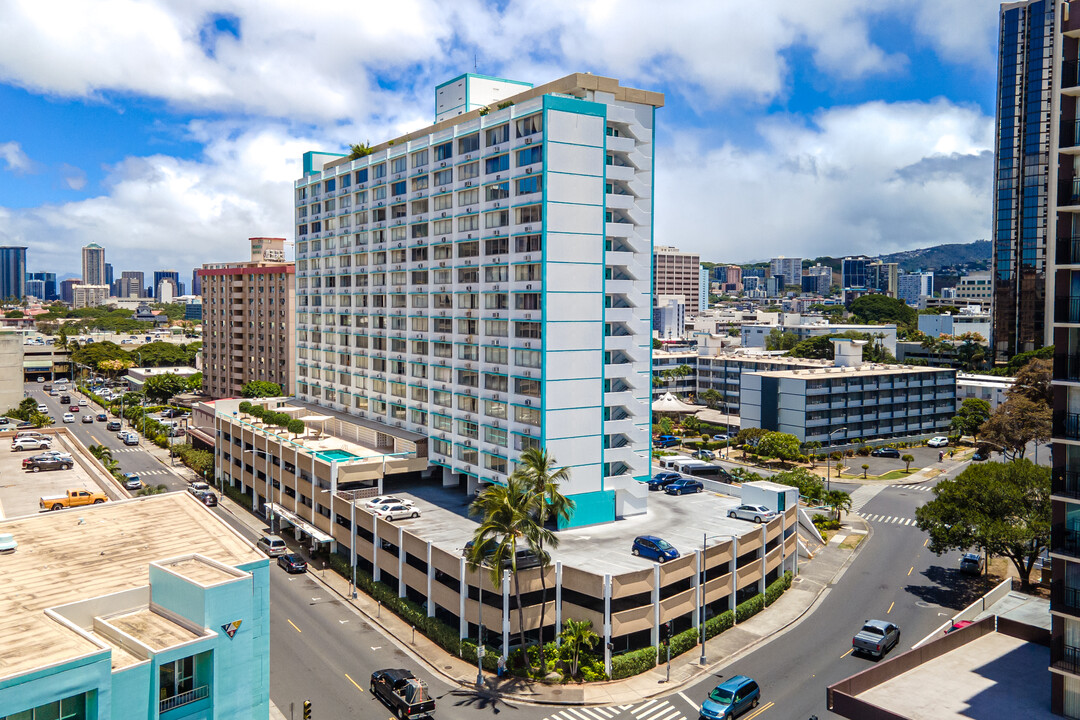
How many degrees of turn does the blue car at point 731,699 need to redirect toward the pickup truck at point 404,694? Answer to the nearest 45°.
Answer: approximately 45° to its right

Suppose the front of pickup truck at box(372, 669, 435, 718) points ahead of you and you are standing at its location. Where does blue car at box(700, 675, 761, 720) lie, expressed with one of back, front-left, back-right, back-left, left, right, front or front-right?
back-right

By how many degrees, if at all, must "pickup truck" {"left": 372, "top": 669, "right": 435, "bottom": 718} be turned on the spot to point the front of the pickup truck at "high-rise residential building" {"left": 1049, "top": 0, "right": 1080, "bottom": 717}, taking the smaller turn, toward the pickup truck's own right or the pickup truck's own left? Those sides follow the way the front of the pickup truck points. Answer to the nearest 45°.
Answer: approximately 180°

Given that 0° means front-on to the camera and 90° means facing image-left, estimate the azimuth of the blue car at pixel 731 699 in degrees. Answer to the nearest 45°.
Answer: approximately 45°

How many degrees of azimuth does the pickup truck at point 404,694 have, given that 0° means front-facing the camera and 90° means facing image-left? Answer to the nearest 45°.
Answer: approximately 135°
